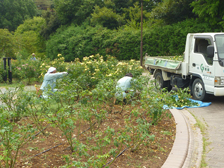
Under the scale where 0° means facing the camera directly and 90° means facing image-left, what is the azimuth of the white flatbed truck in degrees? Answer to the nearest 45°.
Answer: approximately 315°

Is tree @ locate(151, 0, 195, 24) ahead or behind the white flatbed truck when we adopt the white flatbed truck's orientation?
behind

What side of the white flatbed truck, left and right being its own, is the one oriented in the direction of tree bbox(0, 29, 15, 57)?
back

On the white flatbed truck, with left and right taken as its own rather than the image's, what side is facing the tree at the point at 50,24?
back

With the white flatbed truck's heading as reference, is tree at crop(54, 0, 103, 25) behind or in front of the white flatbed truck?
behind

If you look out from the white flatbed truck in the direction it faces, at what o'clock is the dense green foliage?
The dense green foliage is roughly at 7 o'clock from the white flatbed truck.

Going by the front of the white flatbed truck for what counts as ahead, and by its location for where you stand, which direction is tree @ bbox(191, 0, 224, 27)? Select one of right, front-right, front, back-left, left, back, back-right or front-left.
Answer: back-left
